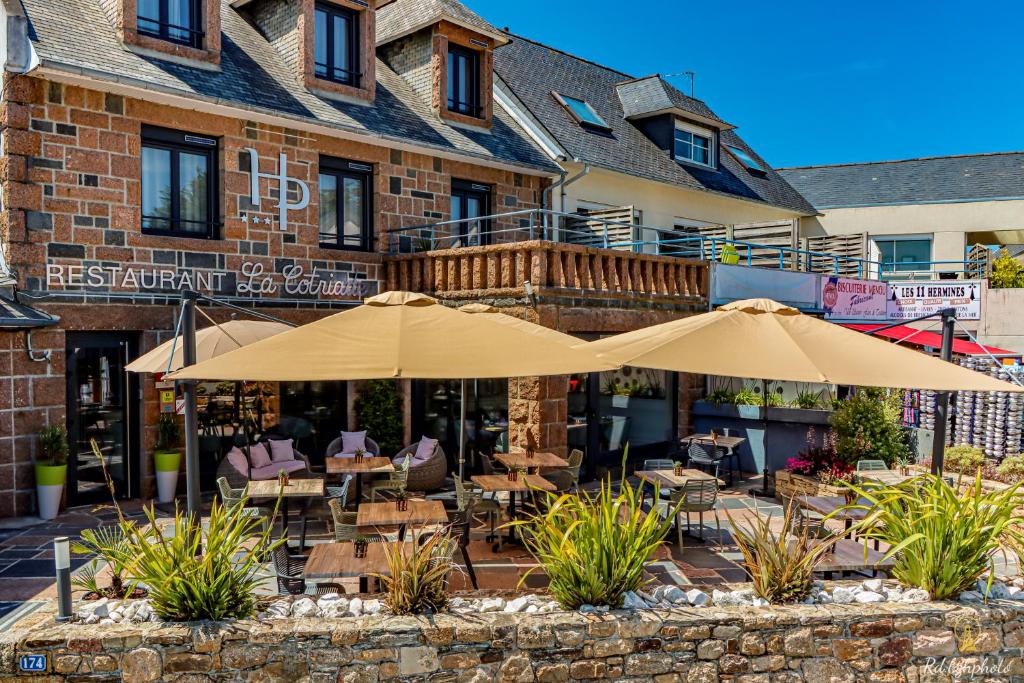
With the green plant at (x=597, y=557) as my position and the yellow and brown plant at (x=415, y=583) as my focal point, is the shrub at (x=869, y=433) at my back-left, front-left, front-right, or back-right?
back-right

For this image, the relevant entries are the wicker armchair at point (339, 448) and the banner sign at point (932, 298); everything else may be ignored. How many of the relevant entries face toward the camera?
2

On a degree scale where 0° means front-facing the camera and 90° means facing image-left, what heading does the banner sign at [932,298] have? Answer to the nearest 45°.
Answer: approximately 0°

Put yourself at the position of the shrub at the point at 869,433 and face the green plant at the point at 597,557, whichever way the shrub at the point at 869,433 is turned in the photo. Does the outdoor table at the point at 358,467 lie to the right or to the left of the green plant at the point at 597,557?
right

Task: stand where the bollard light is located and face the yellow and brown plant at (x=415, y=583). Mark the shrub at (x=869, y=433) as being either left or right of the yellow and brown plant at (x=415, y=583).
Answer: left

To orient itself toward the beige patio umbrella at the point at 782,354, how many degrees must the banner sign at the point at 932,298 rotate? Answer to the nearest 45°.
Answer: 0° — it already faces it

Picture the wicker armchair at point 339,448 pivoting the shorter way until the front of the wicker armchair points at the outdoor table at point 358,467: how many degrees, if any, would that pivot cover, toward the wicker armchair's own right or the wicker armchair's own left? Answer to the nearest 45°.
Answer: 0° — it already faces it

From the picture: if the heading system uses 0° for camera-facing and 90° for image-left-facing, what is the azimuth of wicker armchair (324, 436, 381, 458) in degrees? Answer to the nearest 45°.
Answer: approximately 0°
